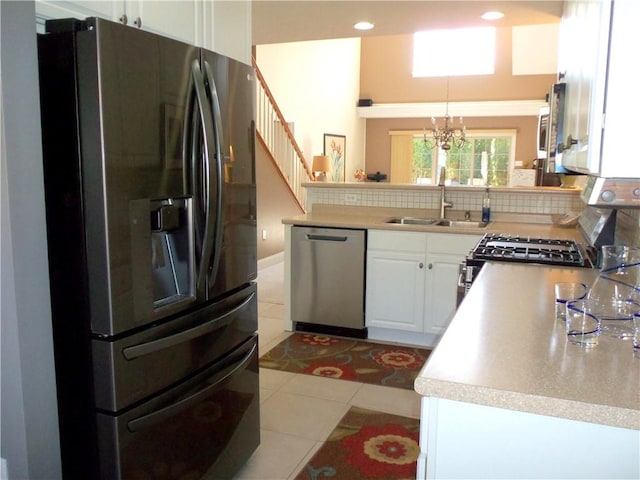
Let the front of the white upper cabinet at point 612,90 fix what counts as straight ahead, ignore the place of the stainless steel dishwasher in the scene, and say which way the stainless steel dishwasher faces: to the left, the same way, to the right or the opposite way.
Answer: to the left

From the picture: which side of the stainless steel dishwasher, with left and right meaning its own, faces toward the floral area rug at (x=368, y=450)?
front

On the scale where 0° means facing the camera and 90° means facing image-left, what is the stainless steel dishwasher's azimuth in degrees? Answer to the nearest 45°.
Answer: approximately 0°

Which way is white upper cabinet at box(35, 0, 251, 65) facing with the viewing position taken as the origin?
facing the viewer and to the right of the viewer

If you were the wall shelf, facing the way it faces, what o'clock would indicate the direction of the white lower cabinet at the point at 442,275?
The white lower cabinet is roughly at 12 o'clock from the wall shelf.

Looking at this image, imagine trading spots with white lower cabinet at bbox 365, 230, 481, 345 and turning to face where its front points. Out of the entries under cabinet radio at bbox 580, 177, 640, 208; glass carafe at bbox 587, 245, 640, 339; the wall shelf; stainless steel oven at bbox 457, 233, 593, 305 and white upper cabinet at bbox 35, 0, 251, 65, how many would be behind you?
1

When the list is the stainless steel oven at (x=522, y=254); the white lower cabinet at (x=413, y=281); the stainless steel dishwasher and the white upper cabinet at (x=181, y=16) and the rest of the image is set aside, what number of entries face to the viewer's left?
1

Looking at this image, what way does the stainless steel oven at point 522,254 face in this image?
to the viewer's left

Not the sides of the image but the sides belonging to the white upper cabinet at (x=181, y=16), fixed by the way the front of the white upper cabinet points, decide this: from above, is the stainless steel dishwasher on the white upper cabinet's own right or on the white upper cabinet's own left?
on the white upper cabinet's own left

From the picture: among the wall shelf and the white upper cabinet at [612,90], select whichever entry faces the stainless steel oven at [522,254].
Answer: the wall shelf

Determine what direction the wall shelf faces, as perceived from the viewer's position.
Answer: facing the viewer

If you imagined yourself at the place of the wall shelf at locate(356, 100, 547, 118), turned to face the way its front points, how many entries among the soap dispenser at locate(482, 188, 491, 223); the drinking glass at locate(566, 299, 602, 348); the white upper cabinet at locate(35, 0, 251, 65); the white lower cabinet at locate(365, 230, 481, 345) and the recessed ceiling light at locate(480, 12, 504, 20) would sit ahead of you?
5

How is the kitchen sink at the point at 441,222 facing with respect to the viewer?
toward the camera

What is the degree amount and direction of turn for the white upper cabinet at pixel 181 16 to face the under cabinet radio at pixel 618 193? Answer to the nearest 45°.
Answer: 0° — it already faces it

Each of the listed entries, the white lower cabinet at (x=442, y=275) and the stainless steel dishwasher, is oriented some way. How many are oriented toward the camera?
2

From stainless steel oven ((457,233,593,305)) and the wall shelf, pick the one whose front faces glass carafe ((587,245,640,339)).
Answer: the wall shelf
